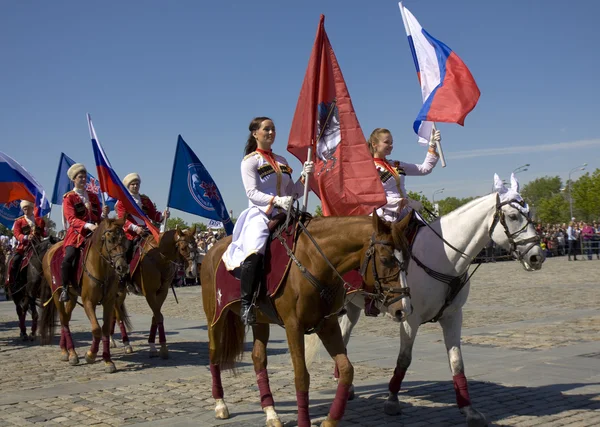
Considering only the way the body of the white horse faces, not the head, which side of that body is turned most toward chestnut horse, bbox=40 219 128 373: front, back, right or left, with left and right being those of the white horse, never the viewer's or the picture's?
back

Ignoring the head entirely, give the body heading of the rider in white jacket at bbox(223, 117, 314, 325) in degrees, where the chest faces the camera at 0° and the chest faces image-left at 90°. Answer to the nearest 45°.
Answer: approximately 315°

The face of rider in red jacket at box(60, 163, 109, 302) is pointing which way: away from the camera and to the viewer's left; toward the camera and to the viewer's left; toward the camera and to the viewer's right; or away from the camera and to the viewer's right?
toward the camera and to the viewer's right

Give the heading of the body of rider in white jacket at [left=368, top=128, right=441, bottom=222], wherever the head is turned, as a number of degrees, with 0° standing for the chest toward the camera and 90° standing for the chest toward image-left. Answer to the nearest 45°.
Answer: approximately 315°

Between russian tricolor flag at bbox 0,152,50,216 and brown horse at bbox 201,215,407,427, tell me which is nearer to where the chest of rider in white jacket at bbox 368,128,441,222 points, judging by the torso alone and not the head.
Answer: the brown horse

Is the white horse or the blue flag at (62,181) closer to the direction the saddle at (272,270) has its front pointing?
the white horse

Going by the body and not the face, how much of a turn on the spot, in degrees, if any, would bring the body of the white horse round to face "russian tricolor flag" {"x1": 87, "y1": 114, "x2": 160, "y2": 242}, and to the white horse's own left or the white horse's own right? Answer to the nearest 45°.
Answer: approximately 180°

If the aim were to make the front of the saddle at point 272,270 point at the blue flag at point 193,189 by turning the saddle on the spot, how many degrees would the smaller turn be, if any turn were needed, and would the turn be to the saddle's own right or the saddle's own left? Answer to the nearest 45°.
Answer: approximately 135° to the saddle's own left

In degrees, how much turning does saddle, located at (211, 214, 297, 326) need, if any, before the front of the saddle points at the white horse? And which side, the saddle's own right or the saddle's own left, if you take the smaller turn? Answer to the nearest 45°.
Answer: approximately 45° to the saddle's own left

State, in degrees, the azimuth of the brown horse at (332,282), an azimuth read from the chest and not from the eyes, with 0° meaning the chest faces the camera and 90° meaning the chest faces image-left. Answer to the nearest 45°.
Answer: approximately 315°

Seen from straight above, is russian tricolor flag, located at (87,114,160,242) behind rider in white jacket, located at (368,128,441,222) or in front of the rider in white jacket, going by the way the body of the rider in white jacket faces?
behind

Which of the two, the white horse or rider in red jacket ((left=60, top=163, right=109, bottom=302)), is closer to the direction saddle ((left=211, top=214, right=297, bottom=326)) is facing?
the white horse

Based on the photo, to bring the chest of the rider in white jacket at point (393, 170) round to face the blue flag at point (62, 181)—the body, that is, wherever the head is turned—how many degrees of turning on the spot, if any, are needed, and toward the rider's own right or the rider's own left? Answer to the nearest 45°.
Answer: approximately 180°

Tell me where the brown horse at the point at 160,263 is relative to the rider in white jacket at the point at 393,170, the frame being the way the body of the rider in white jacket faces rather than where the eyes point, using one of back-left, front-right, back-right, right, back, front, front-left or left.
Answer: back
